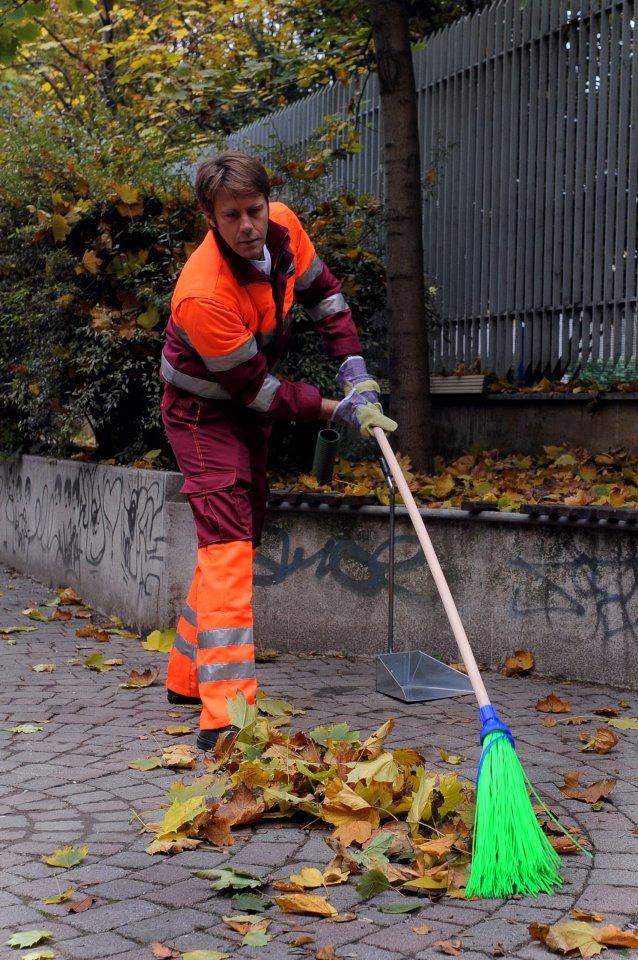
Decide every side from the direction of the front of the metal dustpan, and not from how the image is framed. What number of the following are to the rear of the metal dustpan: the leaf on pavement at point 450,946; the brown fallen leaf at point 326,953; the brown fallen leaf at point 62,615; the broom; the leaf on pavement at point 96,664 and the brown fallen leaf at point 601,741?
2

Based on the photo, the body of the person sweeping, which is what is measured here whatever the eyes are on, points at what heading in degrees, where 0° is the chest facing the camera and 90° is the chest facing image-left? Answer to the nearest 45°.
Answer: approximately 315°

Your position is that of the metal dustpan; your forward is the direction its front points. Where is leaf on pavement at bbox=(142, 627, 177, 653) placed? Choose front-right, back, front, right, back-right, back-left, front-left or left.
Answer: back

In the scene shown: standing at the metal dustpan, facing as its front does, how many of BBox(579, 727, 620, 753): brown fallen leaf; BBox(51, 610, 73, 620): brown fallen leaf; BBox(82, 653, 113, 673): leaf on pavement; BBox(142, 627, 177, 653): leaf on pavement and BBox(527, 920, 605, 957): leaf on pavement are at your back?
3

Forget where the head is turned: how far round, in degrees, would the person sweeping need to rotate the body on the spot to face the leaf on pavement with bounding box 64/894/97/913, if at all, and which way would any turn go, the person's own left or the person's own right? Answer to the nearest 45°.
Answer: approximately 45° to the person's own right

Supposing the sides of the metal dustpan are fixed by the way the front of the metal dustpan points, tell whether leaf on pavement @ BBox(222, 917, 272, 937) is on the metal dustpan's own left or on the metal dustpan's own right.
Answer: on the metal dustpan's own right

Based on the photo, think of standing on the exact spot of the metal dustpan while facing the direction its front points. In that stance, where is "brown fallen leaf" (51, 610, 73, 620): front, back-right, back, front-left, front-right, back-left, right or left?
back

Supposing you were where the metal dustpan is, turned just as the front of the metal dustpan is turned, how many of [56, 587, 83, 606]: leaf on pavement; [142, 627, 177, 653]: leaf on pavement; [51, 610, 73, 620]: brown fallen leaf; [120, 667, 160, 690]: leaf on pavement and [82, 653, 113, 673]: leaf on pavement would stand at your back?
5

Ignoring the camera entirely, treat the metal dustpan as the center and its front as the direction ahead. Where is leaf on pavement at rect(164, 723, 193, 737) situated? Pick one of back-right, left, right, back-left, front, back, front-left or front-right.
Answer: back-right
